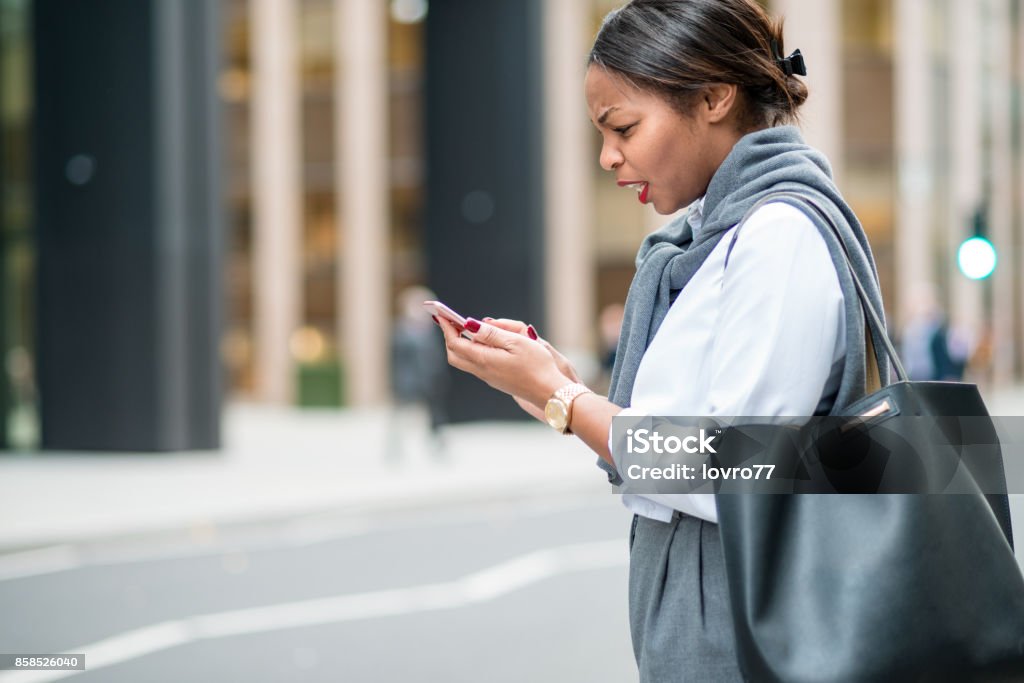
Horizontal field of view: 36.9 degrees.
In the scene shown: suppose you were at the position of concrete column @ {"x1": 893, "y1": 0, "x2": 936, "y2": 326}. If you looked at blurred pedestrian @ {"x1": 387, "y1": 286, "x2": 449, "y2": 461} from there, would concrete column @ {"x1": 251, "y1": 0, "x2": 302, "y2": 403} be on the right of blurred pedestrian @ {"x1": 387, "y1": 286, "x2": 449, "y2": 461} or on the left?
right

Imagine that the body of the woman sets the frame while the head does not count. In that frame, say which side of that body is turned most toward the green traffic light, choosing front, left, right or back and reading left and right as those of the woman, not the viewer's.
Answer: right

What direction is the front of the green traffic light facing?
toward the camera

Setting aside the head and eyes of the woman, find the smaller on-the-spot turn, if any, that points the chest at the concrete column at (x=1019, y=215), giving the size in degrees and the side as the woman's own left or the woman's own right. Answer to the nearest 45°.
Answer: approximately 90° to the woman's own right

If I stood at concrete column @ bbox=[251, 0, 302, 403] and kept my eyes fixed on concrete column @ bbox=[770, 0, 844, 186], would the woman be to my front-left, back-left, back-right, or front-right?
front-right

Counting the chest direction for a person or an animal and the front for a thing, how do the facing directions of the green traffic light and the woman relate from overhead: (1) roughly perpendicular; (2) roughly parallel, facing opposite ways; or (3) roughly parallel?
roughly perpendicular

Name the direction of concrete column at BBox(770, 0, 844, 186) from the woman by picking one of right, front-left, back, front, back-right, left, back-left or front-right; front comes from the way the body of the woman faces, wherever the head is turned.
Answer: right

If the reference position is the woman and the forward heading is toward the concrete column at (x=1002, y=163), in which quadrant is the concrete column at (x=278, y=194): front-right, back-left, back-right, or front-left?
front-left

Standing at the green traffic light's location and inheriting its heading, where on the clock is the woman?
The woman is roughly at 12 o'clock from the green traffic light.

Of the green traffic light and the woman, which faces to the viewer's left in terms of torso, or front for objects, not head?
the woman

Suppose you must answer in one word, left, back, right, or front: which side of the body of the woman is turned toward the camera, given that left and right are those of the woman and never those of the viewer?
left

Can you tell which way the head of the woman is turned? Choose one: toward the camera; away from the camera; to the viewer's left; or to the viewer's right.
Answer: to the viewer's left

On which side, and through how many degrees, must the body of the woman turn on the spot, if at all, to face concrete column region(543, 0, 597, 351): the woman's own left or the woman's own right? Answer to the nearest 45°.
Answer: approximately 90° to the woman's own right
